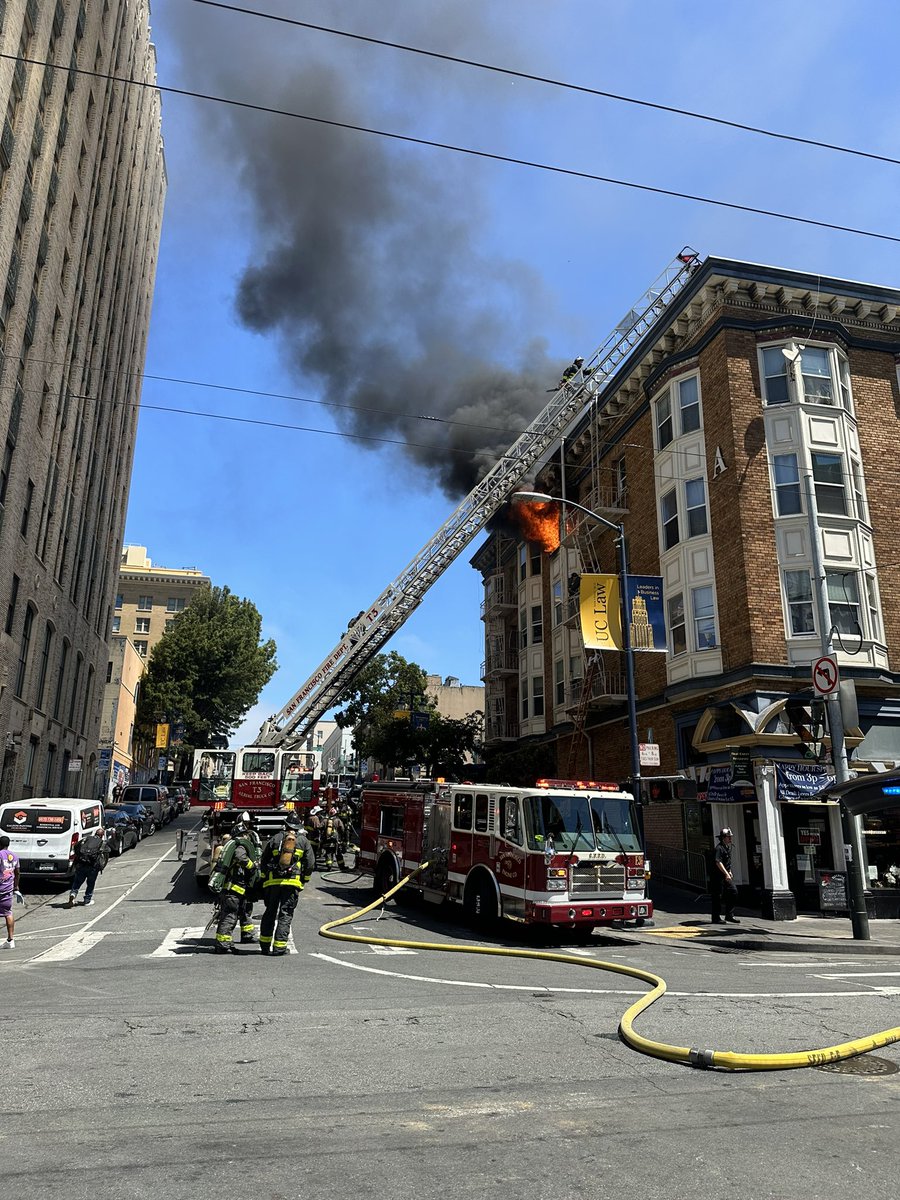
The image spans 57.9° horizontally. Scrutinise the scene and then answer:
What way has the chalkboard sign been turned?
toward the camera

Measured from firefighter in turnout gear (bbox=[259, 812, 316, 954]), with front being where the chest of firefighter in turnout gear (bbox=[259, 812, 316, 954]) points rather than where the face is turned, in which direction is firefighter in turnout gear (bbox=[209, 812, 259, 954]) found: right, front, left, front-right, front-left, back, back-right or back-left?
left

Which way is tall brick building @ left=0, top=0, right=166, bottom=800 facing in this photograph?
to the viewer's right

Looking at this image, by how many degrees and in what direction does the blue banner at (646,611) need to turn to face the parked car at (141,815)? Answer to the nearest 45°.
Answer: approximately 135° to its right

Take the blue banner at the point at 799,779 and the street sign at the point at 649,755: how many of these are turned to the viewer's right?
0

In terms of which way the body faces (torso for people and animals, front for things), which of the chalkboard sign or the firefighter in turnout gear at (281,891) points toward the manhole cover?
the chalkboard sign

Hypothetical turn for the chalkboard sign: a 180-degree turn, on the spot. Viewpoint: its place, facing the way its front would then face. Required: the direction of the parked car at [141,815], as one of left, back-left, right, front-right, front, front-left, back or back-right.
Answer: left

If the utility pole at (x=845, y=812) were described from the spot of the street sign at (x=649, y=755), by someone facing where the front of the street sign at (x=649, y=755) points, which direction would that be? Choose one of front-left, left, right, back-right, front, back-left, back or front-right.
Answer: left

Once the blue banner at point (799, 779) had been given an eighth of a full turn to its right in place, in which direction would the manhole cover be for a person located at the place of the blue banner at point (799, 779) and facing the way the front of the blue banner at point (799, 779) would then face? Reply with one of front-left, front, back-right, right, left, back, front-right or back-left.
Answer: front-left

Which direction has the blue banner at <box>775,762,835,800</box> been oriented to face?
toward the camera

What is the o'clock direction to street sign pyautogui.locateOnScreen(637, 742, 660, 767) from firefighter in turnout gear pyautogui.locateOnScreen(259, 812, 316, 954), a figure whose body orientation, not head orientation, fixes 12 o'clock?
The street sign is roughly at 2 o'clock from the firefighter in turnout gear.

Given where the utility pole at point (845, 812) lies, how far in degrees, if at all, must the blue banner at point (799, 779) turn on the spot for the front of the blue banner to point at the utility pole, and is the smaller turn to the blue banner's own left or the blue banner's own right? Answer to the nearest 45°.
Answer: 0° — it already faces it

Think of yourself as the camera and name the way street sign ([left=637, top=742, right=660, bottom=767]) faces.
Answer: facing the viewer

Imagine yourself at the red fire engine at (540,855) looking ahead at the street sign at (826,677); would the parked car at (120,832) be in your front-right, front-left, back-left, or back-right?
back-left

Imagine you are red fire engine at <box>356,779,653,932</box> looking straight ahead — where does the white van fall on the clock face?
The white van is roughly at 5 o'clock from the red fire engine.
